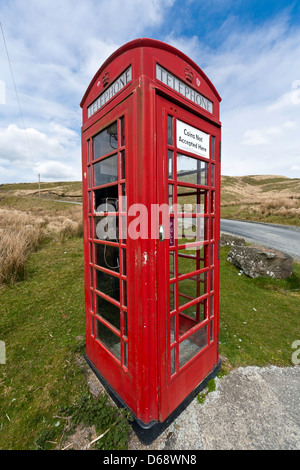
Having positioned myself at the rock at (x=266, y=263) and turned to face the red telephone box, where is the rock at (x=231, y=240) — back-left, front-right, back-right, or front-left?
back-right

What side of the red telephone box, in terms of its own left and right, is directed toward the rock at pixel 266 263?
left

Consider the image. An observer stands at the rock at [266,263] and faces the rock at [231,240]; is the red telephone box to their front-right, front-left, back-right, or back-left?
back-left

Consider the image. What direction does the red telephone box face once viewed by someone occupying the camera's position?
facing the viewer and to the right of the viewer

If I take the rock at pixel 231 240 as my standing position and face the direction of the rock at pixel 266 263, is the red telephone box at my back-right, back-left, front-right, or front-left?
front-right

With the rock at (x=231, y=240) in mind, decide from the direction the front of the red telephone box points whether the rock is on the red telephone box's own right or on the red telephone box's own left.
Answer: on the red telephone box's own left
